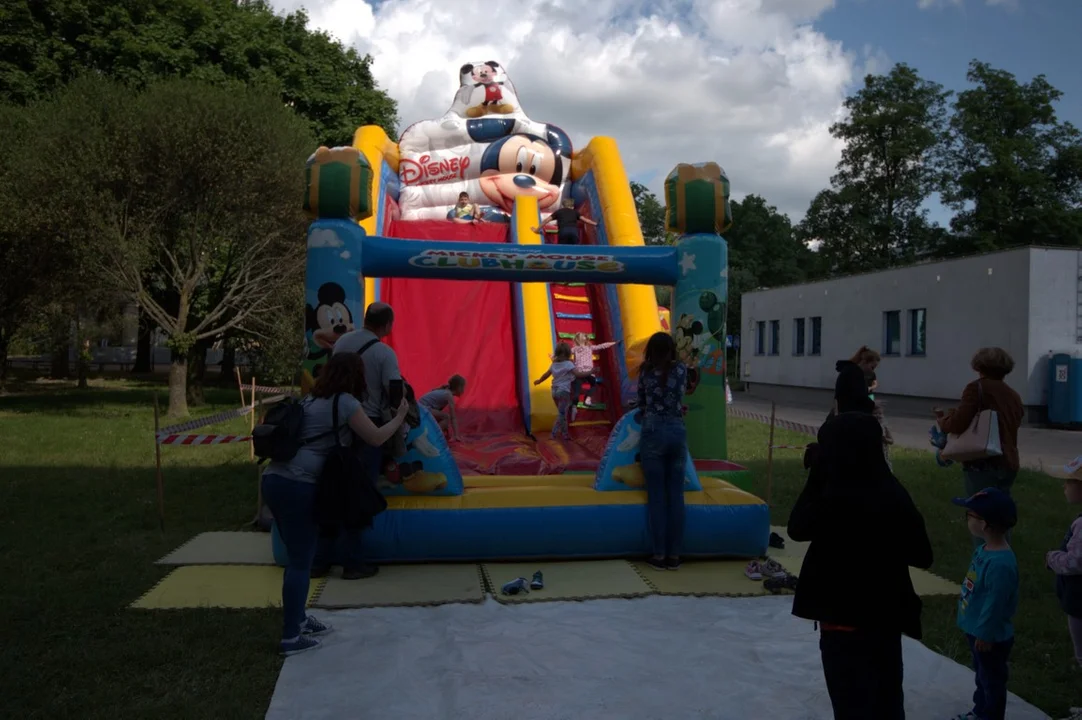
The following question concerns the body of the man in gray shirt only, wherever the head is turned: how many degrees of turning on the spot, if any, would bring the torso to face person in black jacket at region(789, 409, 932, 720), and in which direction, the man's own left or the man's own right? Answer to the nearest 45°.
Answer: approximately 90° to the man's own right

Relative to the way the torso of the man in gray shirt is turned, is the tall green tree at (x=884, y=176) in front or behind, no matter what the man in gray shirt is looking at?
in front

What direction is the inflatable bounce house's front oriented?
toward the camera

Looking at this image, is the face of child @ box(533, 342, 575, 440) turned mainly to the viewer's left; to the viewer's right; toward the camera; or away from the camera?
away from the camera

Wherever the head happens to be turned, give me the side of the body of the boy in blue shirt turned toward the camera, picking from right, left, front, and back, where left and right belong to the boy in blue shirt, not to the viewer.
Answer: left

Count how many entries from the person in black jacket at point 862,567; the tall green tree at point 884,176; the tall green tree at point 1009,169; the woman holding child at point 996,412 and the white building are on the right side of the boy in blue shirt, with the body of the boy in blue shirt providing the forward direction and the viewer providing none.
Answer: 4

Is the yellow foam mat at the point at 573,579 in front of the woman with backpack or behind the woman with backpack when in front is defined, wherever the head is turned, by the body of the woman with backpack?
in front

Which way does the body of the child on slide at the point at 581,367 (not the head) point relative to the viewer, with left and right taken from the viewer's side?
facing away from the viewer

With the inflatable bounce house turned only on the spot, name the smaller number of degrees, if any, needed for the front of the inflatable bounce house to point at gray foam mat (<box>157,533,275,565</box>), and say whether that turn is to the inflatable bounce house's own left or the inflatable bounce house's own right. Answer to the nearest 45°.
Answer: approximately 90° to the inflatable bounce house's own right

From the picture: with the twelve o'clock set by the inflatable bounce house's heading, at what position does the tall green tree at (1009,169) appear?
The tall green tree is roughly at 7 o'clock from the inflatable bounce house.

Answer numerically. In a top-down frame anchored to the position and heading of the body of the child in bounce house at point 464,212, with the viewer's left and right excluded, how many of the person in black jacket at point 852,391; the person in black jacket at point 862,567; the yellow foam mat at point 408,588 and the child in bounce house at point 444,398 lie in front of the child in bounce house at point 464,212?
4

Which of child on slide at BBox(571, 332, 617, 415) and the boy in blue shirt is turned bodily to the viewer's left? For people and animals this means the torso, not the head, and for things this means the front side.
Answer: the boy in blue shirt

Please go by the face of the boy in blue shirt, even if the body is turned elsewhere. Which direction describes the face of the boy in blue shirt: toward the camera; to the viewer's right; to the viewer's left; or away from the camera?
to the viewer's left

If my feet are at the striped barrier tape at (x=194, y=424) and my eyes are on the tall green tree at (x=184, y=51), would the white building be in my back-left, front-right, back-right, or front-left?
front-right

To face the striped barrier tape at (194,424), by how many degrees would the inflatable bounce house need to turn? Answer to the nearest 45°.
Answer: approximately 90° to its right

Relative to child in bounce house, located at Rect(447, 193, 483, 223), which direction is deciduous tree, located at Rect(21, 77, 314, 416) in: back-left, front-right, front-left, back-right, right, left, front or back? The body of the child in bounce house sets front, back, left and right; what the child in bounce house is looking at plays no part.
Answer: back-right

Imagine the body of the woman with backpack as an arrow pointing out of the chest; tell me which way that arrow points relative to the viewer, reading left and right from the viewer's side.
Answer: facing to the right of the viewer

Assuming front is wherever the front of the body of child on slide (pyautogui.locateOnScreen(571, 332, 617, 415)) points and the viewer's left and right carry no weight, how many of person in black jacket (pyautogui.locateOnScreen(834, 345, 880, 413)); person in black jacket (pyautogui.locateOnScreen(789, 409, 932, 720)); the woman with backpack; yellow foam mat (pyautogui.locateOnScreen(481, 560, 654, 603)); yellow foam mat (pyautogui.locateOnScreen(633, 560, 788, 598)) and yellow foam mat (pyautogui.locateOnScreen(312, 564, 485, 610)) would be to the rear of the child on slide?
6

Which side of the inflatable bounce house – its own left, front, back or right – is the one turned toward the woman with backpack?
front
